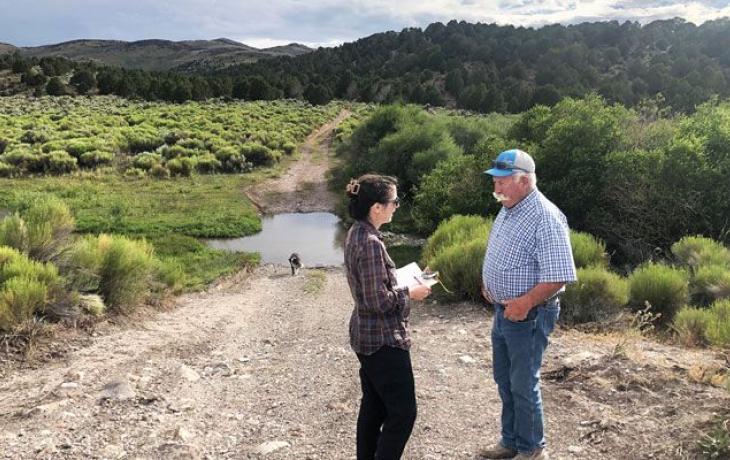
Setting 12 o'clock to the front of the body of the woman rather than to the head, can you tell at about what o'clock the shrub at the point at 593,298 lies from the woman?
The shrub is roughly at 10 o'clock from the woman.

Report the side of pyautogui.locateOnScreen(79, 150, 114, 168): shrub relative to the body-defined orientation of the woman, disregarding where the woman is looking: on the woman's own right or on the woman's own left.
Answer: on the woman's own left

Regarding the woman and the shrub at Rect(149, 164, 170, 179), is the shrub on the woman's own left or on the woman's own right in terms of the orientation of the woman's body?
on the woman's own left

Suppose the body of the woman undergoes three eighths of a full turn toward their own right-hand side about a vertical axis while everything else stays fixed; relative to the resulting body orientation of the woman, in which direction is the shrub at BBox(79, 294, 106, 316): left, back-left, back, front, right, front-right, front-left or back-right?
right

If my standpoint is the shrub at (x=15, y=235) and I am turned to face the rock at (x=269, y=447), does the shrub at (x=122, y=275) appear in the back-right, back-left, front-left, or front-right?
front-left

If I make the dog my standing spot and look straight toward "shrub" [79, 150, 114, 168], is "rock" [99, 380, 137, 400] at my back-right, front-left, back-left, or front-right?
back-left

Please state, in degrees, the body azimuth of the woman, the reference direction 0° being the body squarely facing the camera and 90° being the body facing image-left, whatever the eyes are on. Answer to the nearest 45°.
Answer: approximately 270°

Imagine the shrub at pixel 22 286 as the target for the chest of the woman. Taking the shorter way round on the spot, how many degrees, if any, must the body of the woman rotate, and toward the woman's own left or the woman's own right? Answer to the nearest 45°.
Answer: approximately 135° to the woman's own left

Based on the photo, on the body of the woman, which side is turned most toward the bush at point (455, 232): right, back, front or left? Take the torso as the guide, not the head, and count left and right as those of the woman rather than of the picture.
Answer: left

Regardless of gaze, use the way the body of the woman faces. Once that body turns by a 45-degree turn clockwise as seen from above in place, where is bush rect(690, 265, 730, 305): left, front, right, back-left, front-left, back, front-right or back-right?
left

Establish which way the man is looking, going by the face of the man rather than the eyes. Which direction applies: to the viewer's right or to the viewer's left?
to the viewer's left

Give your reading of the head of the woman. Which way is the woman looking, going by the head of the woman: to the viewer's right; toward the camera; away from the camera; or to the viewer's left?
to the viewer's right
